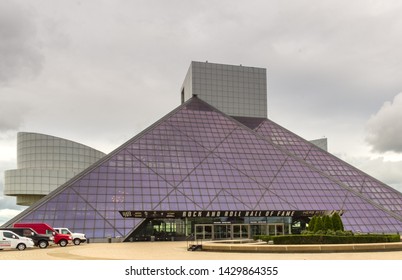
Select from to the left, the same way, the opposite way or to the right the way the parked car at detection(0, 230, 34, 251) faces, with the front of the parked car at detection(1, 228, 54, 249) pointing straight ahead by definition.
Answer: the same way

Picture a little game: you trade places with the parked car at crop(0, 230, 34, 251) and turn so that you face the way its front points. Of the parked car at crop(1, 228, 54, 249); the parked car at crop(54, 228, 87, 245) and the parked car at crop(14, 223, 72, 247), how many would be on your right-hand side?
0

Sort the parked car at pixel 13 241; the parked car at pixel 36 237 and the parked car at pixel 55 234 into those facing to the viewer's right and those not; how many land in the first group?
3

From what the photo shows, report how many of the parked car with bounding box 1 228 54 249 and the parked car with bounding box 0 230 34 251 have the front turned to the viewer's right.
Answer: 2

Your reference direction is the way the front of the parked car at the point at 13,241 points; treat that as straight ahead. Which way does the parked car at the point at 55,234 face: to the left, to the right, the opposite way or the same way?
the same way

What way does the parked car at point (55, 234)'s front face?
to the viewer's right

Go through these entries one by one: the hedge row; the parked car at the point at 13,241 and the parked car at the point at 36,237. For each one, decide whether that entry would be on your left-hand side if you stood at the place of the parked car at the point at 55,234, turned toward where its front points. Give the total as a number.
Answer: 0

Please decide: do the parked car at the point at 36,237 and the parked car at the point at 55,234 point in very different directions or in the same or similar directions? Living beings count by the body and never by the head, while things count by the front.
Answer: same or similar directions
